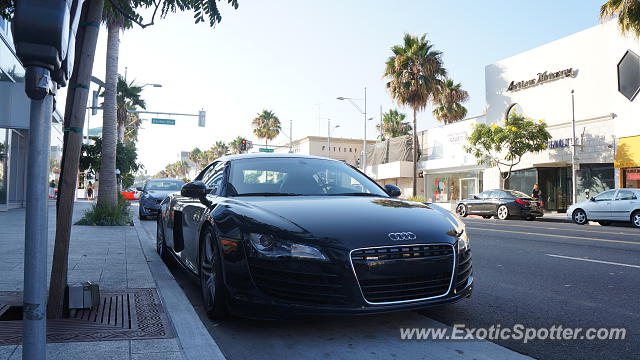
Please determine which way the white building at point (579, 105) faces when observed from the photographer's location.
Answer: facing the viewer and to the left of the viewer

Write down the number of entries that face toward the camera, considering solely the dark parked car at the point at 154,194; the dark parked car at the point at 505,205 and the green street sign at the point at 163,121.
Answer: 2

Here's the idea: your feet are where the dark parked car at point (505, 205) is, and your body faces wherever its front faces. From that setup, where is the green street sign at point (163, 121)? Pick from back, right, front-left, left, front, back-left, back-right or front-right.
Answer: front-left

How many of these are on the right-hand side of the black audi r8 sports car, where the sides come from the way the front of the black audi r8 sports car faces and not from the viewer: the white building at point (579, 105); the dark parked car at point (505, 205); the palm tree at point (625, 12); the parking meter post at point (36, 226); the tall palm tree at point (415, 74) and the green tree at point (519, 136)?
1

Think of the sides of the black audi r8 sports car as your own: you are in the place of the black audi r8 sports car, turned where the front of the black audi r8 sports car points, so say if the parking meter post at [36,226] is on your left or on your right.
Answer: on your right

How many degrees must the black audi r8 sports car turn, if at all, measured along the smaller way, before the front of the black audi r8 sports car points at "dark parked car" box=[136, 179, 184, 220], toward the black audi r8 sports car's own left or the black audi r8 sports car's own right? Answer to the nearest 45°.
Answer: approximately 180°

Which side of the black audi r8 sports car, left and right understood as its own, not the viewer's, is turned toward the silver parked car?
left

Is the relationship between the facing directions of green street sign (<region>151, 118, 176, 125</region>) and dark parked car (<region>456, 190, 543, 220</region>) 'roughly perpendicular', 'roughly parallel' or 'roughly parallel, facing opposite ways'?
roughly parallel, facing opposite ways

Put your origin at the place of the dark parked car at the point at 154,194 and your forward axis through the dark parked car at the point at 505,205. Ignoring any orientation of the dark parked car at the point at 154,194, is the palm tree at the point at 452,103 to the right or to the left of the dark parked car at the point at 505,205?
left

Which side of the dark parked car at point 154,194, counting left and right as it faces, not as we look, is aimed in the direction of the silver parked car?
left

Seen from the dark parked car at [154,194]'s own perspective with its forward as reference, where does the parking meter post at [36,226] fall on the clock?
The parking meter post is roughly at 12 o'clock from the dark parked car.

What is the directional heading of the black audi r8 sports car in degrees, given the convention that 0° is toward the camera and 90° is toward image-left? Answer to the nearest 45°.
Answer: approximately 315°

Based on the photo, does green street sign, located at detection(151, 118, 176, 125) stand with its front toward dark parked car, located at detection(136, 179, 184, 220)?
yes

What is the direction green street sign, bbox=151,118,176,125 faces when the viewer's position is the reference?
facing the viewer

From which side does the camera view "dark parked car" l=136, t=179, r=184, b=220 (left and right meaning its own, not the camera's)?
front

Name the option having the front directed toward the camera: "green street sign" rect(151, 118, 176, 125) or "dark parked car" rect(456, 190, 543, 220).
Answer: the green street sign

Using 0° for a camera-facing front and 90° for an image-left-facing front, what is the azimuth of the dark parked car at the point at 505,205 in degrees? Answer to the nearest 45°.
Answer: approximately 135°

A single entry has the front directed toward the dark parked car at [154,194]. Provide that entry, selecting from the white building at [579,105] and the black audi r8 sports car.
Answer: the white building

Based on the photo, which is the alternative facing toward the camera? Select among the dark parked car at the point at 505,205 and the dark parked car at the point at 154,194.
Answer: the dark parked car at the point at 154,194
